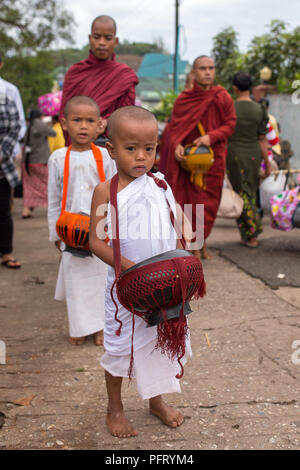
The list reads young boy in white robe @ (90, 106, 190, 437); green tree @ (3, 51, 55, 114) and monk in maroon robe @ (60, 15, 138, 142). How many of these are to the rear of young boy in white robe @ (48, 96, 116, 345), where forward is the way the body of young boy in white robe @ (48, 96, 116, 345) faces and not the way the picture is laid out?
2

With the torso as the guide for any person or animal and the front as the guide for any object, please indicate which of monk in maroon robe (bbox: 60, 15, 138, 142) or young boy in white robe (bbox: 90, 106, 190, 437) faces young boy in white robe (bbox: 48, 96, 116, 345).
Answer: the monk in maroon robe

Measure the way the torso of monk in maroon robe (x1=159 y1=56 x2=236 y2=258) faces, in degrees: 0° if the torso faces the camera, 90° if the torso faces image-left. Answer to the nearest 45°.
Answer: approximately 0°

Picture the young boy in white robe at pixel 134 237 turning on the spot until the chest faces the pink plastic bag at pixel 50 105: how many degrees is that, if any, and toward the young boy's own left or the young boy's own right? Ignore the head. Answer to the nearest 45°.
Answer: approximately 135° to the young boy's own left

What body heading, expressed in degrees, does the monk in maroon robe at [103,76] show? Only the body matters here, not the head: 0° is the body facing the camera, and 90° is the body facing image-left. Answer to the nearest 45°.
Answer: approximately 0°

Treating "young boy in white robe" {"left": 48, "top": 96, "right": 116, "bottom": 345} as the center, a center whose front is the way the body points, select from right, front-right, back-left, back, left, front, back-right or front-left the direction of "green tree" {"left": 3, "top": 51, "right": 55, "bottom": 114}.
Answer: back

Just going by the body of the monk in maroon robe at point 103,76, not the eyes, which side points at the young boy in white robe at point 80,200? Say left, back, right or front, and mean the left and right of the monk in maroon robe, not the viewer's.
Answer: front

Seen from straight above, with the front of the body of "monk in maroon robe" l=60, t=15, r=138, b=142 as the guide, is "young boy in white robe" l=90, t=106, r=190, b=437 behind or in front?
in front

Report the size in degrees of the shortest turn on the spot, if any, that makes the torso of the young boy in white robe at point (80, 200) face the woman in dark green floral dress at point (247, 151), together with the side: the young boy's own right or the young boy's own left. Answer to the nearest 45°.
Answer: approximately 135° to the young boy's own left
